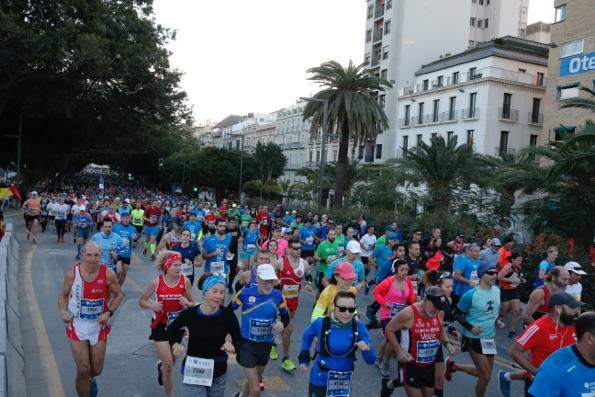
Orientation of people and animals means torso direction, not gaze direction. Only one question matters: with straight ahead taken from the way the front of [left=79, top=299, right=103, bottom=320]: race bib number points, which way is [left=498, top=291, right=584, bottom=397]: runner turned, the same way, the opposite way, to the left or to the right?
the same way

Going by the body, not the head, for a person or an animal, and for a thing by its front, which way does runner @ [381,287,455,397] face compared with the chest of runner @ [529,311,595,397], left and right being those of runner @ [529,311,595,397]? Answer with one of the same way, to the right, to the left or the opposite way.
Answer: the same way

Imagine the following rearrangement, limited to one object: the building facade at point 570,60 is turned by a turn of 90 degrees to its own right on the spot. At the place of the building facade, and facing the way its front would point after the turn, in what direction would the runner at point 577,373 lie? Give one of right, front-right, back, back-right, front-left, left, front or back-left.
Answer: back-left

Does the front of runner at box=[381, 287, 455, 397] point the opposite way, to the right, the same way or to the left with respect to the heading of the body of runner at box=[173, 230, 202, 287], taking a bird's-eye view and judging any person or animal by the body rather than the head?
the same way

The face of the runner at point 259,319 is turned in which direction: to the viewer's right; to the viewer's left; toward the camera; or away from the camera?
toward the camera

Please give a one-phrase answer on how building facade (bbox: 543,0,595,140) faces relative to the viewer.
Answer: facing the viewer and to the left of the viewer

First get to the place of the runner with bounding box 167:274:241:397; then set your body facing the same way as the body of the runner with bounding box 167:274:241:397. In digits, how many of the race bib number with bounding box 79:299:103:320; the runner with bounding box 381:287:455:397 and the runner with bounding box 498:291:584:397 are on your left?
2

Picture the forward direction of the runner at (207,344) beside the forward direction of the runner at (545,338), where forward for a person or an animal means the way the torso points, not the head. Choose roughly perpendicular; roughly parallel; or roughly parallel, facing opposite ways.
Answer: roughly parallel

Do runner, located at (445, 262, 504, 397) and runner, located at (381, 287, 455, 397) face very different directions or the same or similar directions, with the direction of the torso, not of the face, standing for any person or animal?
same or similar directions

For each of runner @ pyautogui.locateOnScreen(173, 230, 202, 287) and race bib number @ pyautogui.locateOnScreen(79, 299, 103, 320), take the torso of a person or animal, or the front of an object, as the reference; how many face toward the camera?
2

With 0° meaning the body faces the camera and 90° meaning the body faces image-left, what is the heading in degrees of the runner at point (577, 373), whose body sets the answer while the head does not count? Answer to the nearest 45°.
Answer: approximately 315°

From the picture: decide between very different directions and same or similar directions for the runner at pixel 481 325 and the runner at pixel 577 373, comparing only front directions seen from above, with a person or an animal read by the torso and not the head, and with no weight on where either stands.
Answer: same or similar directions

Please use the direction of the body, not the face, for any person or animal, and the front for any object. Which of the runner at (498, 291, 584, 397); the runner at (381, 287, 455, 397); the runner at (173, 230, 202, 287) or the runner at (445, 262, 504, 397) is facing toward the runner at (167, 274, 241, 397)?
the runner at (173, 230, 202, 287)

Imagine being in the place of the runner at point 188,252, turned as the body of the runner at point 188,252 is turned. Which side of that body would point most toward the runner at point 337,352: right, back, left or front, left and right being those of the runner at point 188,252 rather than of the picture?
front

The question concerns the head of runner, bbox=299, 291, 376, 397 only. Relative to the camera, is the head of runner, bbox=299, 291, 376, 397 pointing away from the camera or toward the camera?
toward the camera

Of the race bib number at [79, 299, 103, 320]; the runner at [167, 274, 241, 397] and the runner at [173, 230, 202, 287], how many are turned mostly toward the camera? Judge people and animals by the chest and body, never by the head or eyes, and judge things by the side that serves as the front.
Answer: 3

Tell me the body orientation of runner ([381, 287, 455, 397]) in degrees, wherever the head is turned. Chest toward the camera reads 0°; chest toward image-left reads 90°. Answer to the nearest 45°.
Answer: approximately 315°

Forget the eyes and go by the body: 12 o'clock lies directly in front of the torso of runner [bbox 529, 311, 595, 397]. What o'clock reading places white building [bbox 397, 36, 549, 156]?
The white building is roughly at 7 o'clock from the runner.

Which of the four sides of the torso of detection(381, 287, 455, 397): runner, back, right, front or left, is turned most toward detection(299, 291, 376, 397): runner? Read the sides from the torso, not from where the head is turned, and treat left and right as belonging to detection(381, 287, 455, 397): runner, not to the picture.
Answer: right
